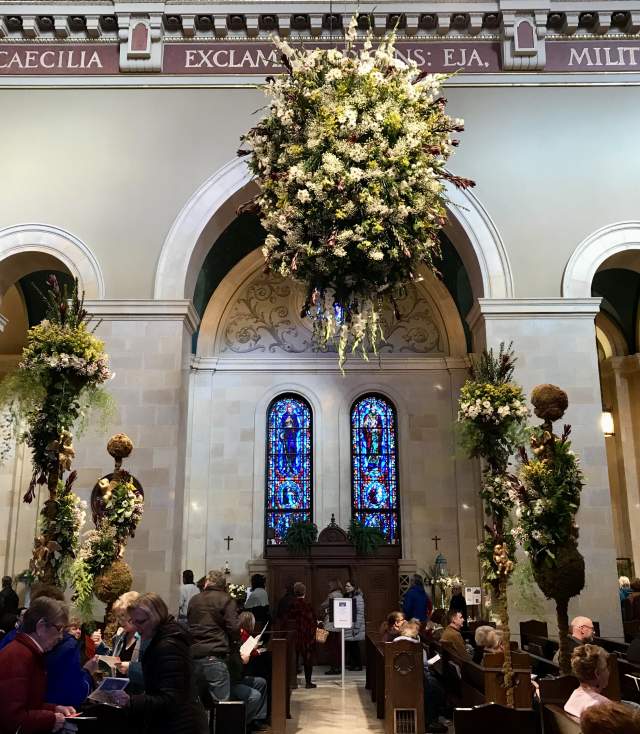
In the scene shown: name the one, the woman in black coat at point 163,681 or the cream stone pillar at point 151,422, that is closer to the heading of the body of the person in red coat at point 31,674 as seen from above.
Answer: the woman in black coat

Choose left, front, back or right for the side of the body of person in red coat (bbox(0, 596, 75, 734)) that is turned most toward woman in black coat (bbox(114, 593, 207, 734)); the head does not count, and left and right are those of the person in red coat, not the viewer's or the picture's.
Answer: front

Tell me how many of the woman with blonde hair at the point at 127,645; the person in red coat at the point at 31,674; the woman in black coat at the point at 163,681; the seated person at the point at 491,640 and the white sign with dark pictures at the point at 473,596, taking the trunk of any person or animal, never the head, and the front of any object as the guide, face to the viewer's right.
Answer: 2

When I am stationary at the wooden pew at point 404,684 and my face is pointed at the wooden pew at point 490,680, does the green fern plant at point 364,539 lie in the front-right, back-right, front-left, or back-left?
back-left

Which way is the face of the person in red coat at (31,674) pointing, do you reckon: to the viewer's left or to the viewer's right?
to the viewer's right

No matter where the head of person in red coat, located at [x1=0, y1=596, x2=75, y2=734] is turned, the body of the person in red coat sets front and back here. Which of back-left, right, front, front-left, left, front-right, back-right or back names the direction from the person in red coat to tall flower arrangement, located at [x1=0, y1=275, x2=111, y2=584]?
left

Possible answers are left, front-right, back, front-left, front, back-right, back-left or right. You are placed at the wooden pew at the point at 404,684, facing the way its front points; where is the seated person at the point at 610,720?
right

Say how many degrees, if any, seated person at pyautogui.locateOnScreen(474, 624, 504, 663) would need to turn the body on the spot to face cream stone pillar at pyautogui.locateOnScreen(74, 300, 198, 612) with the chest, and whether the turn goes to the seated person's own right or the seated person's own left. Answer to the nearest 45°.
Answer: approximately 135° to the seated person's own left

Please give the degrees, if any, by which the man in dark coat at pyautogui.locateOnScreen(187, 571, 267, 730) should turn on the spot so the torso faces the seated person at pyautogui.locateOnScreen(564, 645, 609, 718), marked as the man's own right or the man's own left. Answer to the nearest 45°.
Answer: approximately 90° to the man's own right
